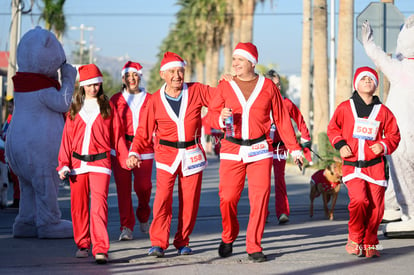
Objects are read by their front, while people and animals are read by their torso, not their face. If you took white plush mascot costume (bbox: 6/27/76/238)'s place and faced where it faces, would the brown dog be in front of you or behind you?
in front

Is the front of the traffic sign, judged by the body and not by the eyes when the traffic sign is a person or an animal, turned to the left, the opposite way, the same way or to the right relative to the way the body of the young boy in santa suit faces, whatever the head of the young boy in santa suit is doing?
the opposite way

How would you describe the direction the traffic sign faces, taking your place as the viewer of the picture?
facing away from the viewer

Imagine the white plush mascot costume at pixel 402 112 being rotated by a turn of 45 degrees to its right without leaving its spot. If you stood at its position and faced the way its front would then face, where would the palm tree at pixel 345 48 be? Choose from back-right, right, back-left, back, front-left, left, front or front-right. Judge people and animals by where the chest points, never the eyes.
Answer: front-right

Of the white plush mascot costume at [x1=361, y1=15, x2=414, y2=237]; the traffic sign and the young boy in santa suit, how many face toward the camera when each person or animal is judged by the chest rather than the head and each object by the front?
1

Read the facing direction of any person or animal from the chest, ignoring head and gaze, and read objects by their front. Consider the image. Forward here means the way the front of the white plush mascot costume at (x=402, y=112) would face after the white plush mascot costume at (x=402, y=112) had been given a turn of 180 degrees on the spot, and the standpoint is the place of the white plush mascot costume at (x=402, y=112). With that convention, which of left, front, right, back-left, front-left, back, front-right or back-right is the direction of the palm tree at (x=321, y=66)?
left

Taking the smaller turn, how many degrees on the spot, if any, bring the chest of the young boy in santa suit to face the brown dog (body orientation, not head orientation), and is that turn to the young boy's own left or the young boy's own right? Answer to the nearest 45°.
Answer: approximately 180°

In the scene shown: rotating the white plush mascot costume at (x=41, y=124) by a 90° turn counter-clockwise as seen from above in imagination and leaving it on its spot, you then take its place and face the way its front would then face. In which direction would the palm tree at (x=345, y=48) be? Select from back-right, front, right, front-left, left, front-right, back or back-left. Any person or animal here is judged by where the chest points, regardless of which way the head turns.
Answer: right

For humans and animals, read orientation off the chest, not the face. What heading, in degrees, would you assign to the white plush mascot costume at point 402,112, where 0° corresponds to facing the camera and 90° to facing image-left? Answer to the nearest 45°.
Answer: approximately 90°
